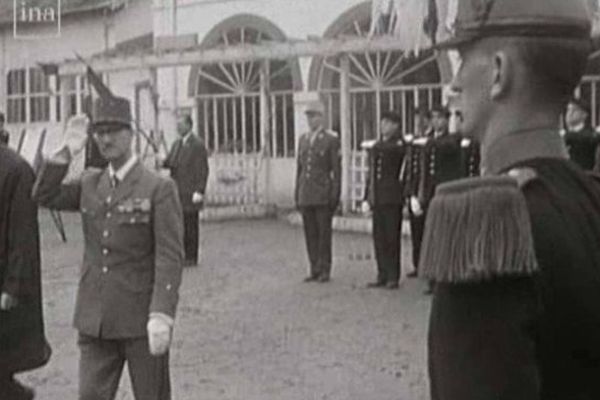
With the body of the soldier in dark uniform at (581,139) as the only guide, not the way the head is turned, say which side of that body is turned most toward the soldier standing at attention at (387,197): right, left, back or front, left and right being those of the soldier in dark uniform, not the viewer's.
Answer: right

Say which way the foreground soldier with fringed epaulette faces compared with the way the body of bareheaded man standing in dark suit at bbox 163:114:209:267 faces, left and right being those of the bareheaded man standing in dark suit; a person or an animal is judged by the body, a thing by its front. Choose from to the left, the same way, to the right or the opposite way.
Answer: to the right

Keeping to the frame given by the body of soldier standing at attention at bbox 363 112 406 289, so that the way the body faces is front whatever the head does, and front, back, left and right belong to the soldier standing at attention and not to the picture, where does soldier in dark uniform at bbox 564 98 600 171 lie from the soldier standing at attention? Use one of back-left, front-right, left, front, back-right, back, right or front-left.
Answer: left

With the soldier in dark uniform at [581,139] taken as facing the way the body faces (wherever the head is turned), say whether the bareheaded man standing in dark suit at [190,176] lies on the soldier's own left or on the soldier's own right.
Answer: on the soldier's own right

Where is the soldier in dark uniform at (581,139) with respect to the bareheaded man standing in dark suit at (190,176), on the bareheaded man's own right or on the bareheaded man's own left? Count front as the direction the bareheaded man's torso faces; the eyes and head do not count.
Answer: on the bareheaded man's own left

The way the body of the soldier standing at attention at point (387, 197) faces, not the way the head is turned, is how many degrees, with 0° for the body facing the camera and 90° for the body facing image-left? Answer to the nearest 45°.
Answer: approximately 45°

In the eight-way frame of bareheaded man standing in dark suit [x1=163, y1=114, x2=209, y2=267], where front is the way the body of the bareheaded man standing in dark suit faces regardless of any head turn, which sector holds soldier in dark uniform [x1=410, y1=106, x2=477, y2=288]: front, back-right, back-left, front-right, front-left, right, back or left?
left

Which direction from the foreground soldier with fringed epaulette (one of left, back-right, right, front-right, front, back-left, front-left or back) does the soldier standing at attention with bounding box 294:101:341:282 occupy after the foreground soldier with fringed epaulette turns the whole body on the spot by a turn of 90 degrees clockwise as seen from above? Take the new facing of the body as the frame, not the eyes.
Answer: front-left

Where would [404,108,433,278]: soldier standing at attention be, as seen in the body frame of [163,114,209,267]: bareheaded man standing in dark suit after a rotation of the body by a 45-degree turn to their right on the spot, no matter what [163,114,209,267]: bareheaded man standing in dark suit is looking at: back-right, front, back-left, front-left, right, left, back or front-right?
back-left

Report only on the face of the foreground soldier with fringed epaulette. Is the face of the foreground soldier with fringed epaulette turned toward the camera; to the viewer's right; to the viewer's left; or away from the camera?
to the viewer's left

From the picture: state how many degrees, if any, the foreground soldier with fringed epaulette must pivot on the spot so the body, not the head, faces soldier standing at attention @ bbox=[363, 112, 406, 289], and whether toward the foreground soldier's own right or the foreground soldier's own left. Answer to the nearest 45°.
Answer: approximately 45° to the foreground soldier's own right

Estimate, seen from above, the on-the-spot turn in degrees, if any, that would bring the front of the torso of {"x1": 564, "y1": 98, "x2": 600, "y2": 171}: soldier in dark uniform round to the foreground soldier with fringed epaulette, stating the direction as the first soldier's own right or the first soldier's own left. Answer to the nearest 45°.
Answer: approximately 45° to the first soldier's own left

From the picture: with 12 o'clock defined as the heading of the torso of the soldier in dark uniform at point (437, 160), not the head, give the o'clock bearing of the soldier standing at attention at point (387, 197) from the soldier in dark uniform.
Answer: The soldier standing at attention is roughly at 3 o'clock from the soldier in dark uniform.

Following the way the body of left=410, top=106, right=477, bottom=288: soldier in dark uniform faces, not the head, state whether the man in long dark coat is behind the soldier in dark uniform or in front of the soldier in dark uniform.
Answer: in front
